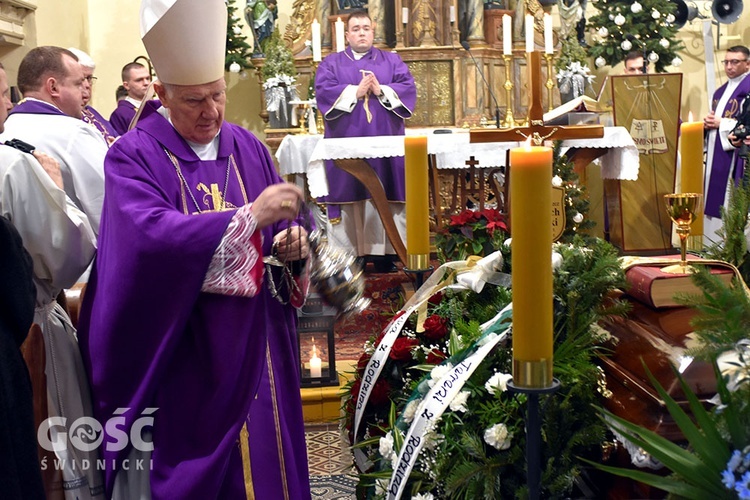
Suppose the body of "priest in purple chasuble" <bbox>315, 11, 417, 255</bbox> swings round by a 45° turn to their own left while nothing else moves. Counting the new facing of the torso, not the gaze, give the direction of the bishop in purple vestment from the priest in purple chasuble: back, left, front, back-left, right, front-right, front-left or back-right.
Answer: front-right

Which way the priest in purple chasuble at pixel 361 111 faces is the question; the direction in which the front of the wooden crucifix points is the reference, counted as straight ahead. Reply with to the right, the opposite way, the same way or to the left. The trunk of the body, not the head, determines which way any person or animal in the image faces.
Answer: the same way

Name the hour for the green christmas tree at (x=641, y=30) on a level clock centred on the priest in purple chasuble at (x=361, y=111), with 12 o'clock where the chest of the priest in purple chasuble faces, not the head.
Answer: The green christmas tree is roughly at 8 o'clock from the priest in purple chasuble.

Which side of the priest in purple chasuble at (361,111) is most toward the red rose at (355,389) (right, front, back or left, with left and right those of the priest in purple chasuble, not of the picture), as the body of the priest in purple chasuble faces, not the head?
front

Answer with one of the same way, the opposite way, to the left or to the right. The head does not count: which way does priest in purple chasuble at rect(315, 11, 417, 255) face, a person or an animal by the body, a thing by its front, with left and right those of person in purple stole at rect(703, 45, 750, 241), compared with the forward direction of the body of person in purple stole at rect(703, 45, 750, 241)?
to the left

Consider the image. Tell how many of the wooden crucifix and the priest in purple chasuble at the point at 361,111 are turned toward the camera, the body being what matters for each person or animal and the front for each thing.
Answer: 2

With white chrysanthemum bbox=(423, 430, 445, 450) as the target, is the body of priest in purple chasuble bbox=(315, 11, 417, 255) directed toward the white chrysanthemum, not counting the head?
yes

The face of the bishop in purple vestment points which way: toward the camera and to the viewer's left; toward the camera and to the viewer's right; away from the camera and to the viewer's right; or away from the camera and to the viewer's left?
toward the camera and to the viewer's right

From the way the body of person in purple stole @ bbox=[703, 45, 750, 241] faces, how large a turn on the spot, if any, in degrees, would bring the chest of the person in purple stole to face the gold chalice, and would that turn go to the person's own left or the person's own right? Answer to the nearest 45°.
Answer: approximately 45° to the person's own left

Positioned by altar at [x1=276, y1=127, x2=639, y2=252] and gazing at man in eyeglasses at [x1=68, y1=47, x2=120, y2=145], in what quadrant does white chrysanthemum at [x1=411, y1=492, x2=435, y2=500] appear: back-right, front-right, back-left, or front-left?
front-left

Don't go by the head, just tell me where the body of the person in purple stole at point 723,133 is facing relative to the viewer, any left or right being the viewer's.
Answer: facing the viewer and to the left of the viewer

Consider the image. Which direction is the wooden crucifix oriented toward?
toward the camera

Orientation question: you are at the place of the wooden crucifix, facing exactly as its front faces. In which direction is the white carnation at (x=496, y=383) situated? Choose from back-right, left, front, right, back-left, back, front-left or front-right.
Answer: front

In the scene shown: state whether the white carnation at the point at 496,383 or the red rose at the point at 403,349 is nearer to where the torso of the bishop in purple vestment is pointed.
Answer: the white carnation
